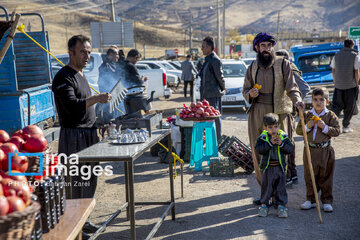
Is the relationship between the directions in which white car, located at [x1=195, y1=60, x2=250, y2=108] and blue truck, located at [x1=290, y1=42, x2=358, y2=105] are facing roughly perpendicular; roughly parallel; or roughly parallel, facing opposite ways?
roughly parallel

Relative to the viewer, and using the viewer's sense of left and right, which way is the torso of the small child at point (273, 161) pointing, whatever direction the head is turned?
facing the viewer

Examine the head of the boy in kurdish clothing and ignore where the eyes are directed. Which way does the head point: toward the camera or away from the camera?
toward the camera

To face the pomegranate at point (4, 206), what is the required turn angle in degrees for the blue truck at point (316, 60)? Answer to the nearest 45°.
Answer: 0° — it already faces it

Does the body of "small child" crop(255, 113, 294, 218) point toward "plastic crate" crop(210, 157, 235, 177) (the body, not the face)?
no

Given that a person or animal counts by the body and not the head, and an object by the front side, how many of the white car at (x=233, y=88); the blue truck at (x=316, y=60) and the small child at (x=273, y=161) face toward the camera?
3

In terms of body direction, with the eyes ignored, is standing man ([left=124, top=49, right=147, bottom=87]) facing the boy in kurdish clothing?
no

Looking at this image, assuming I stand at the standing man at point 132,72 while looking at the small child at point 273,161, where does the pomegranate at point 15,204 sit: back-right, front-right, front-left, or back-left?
front-right

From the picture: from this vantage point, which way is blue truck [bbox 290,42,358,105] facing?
toward the camera

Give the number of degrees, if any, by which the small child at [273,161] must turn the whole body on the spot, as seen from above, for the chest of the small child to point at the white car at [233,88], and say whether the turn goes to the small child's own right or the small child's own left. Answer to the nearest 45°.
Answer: approximately 180°

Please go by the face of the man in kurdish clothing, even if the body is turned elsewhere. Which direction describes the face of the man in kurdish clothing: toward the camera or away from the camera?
toward the camera

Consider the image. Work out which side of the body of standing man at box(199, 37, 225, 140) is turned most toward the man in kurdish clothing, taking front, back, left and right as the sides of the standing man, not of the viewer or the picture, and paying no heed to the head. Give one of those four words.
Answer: left

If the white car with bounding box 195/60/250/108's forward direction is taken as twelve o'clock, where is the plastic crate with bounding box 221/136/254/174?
The plastic crate is roughly at 12 o'clock from the white car.

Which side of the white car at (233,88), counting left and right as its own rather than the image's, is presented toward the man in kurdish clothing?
front

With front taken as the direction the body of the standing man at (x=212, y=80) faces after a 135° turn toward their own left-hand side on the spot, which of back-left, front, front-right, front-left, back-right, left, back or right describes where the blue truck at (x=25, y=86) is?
back-right
